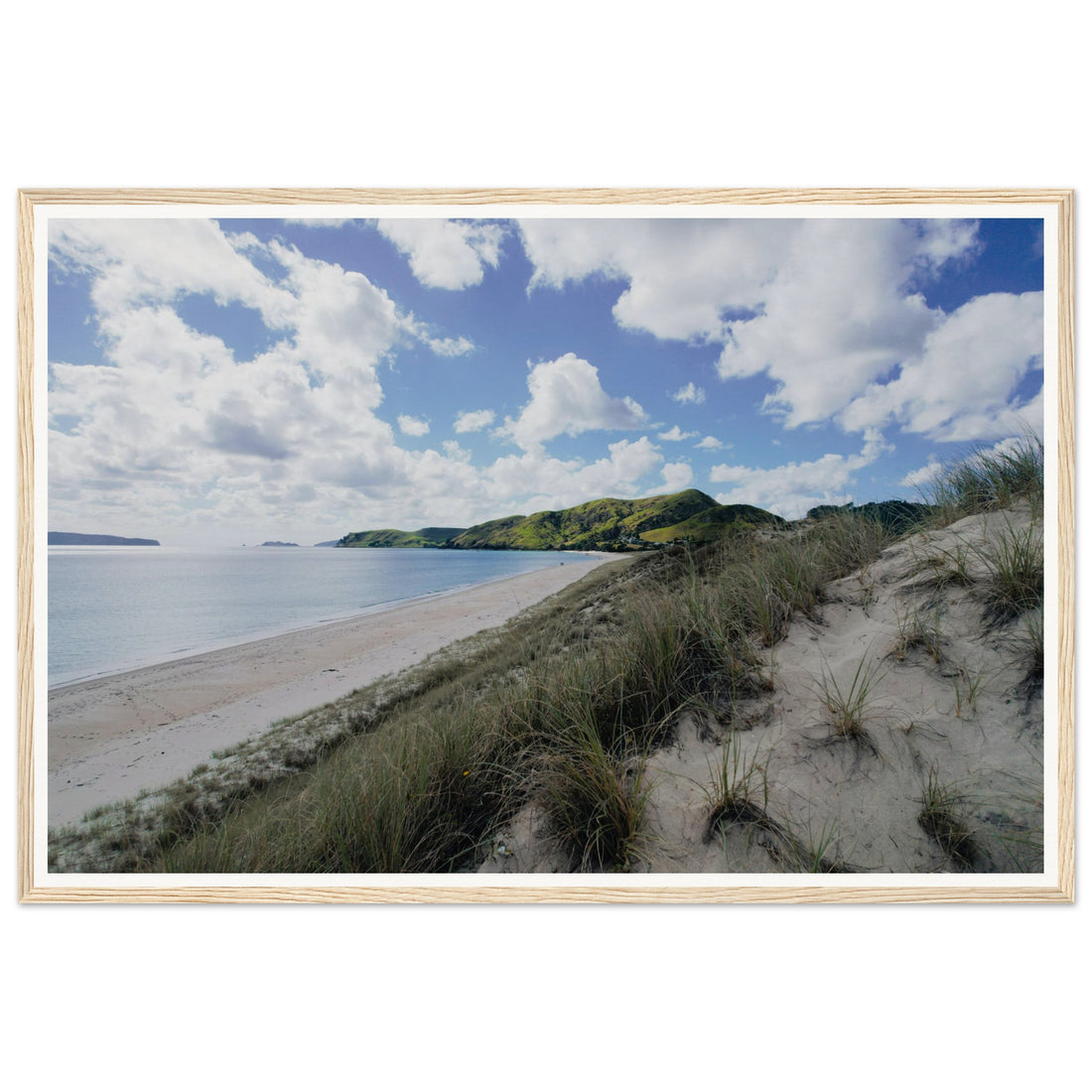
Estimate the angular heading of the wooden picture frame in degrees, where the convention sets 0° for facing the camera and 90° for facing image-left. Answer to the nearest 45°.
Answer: approximately 0°
